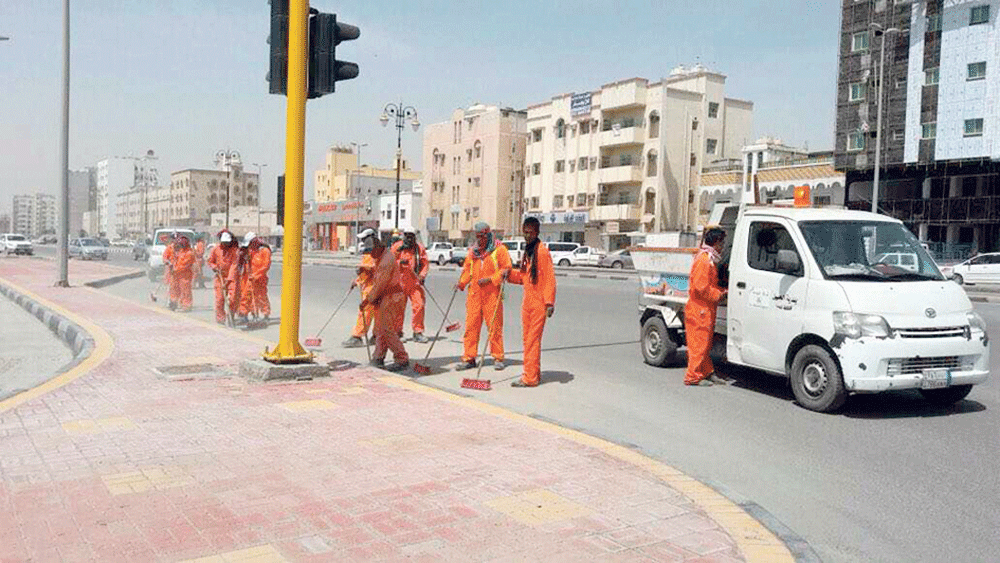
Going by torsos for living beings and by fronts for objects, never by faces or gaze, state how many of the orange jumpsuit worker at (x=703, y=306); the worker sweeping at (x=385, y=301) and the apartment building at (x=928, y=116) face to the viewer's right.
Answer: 1

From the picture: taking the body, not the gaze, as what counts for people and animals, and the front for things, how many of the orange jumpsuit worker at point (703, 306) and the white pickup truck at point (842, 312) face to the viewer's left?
0

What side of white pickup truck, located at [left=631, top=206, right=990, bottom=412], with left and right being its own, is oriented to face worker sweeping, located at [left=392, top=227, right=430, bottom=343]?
back

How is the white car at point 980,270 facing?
to the viewer's left

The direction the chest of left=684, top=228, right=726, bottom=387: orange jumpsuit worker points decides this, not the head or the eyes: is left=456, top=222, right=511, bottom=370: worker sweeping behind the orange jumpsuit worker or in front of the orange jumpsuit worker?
behind

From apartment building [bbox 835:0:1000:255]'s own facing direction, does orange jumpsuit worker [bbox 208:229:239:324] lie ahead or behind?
ahead

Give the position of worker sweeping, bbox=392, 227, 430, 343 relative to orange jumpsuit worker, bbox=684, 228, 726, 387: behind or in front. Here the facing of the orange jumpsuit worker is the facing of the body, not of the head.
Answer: behind

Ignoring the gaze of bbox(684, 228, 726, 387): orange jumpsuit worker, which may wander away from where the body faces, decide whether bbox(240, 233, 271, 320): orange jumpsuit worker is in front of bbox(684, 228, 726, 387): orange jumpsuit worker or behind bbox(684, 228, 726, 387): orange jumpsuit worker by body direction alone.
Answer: behind

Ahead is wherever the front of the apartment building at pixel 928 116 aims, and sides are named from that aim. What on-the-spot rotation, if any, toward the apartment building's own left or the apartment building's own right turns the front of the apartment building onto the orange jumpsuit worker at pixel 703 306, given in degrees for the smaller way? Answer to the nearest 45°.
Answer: approximately 45° to the apartment building's own left

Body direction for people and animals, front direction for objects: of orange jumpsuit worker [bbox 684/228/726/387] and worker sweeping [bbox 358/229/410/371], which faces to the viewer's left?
the worker sweeping

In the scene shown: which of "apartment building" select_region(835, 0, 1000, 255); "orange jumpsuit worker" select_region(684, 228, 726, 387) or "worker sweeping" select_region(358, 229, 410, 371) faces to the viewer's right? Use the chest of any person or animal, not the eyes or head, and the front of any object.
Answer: the orange jumpsuit worker

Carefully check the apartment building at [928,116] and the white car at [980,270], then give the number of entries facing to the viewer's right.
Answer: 0

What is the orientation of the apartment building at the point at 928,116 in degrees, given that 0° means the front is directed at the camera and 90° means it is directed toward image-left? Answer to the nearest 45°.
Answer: approximately 45°
